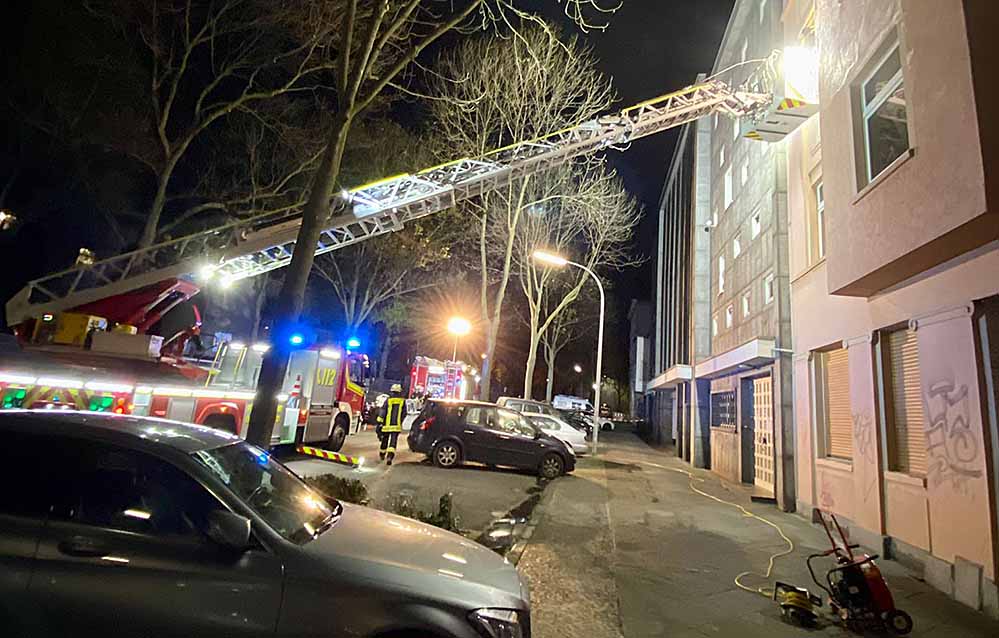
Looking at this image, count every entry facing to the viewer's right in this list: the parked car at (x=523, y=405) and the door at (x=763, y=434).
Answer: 1

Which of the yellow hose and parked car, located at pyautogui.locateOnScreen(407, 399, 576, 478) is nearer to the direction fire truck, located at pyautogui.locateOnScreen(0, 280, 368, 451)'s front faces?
the parked car

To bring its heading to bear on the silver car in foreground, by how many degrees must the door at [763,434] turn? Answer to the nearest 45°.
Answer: approximately 45° to its left

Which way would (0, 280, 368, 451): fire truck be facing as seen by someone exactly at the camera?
facing away from the viewer and to the right of the viewer

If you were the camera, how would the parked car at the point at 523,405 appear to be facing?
facing to the right of the viewer

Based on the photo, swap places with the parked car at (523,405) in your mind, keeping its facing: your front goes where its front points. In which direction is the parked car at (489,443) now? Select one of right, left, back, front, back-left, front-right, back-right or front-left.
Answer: right

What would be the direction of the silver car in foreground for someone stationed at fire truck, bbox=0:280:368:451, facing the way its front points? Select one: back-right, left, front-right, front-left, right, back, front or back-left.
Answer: back-right

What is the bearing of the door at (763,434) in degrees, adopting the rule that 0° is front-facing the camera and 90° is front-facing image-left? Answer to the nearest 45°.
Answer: approximately 45°

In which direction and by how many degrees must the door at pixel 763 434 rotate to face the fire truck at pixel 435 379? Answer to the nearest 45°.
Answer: approximately 90° to its right

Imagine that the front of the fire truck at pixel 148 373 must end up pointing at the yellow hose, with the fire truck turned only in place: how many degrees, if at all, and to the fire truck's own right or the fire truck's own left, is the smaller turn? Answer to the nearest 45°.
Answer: approximately 90° to the fire truck's own right

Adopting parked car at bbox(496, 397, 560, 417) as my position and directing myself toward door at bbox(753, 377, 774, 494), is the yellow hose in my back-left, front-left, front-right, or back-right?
front-right

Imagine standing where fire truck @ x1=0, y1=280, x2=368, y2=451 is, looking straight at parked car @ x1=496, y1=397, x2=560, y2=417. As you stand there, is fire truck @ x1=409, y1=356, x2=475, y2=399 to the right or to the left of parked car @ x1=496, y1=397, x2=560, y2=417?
left

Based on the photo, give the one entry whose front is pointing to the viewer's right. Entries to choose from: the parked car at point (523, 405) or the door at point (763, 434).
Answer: the parked car

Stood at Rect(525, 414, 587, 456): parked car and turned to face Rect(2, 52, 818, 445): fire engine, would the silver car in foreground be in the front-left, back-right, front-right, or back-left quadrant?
front-left
